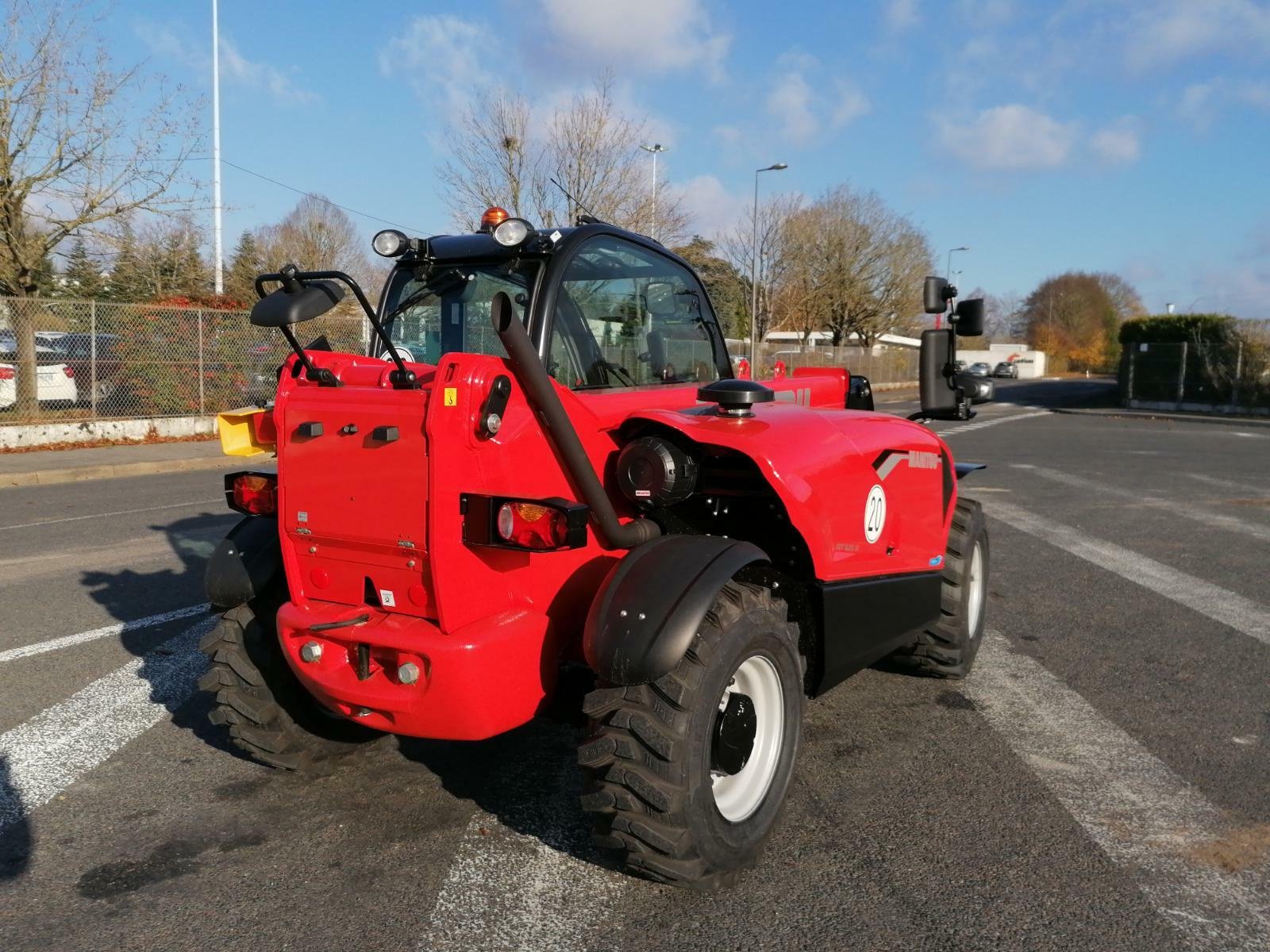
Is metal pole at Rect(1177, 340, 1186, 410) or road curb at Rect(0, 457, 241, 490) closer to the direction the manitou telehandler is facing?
the metal pole

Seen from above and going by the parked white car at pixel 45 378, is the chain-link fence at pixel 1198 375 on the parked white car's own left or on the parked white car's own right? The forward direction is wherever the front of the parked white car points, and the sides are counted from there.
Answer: on the parked white car's own right

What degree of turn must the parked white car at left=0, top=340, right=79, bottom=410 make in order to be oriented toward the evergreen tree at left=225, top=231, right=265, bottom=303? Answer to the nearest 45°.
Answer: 0° — it already faces it

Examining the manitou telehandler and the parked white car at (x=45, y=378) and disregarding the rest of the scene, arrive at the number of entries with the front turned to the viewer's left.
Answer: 0

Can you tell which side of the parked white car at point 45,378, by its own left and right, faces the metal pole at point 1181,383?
right

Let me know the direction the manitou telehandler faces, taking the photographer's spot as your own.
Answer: facing away from the viewer and to the right of the viewer

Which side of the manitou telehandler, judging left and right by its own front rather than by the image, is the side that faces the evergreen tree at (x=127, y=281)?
left

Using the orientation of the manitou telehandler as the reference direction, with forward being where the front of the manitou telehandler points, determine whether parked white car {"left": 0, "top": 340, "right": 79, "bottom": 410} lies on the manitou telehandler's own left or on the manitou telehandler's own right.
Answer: on the manitou telehandler's own left

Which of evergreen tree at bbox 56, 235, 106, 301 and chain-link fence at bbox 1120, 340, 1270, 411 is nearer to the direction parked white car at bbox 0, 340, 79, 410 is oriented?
the evergreen tree

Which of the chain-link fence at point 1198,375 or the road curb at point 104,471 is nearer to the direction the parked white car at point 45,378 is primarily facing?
the chain-link fence

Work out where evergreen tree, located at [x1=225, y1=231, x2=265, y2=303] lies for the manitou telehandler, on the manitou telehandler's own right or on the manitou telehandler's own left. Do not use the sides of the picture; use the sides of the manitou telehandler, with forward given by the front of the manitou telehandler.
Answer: on the manitou telehandler's own left

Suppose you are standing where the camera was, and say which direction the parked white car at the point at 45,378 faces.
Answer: facing away from the viewer

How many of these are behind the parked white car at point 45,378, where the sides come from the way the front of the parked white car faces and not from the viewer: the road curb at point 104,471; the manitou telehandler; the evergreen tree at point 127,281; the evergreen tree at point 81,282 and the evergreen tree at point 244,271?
2
